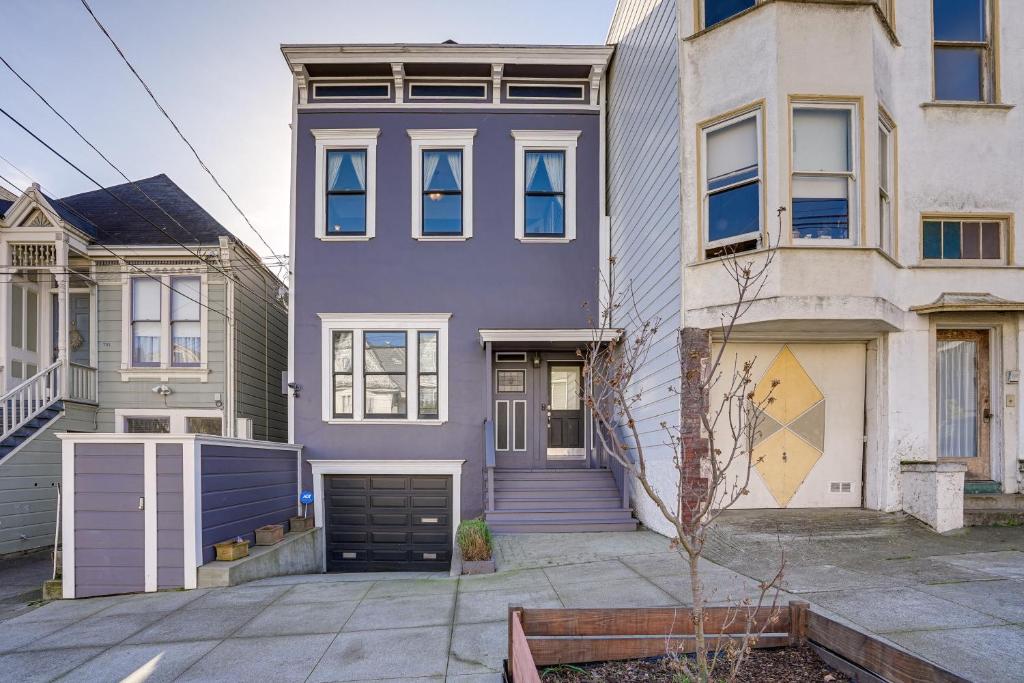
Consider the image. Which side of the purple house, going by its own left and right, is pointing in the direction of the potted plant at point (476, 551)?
front

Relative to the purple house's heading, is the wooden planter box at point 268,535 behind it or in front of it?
in front

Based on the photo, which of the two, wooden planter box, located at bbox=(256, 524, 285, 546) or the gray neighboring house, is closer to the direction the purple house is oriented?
the wooden planter box

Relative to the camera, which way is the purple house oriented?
toward the camera

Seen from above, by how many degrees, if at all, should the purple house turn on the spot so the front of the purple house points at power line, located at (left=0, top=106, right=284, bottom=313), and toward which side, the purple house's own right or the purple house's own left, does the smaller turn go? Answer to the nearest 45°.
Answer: approximately 90° to the purple house's own right

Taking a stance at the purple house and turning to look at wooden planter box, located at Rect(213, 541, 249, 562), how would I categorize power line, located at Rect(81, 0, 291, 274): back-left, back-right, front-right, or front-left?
front-right

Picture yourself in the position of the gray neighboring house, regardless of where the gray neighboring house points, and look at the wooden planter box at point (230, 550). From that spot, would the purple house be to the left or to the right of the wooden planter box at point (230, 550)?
left
